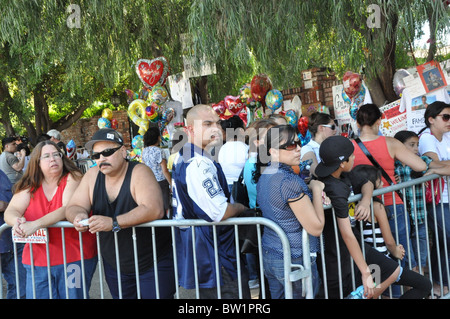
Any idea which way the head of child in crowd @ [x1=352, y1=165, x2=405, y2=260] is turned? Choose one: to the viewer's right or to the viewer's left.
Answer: to the viewer's right

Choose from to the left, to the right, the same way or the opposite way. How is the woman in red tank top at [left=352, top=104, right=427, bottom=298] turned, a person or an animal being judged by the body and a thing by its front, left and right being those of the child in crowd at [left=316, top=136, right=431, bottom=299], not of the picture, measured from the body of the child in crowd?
to the left

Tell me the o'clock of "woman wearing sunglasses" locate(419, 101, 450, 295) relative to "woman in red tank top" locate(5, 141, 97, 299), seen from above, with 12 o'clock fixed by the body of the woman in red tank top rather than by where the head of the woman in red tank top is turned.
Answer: The woman wearing sunglasses is roughly at 9 o'clock from the woman in red tank top.

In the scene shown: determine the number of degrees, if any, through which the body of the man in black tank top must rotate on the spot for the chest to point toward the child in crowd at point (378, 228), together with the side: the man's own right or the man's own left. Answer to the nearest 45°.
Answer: approximately 135° to the man's own left

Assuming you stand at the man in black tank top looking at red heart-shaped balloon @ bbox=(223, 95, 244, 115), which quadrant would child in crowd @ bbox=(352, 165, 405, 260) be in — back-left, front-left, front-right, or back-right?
front-right

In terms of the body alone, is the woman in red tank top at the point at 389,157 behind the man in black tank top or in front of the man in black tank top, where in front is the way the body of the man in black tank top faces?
behind

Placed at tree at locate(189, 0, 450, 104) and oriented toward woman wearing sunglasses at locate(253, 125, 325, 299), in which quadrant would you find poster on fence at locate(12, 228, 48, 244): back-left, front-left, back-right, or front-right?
front-right

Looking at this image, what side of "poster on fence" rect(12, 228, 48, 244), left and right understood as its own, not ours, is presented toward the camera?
front

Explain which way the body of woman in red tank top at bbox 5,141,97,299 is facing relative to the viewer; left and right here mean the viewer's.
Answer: facing the viewer

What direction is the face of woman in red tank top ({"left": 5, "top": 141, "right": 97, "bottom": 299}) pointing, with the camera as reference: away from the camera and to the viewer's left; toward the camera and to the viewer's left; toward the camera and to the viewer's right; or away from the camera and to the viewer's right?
toward the camera and to the viewer's right
